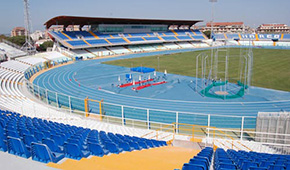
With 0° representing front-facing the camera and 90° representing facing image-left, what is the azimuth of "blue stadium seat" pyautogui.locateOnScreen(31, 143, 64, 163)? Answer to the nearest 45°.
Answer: approximately 225°

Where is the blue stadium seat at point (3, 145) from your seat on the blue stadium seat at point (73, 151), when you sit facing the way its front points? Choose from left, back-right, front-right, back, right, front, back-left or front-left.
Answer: back-left

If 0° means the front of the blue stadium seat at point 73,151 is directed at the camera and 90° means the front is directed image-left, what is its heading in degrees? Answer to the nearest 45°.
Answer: approximately 225°

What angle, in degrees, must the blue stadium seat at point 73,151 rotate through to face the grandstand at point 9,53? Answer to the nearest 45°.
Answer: approximately 45° to its left
